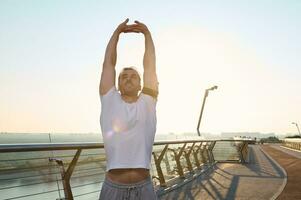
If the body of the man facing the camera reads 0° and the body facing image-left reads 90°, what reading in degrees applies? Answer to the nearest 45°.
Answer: approximately 0°

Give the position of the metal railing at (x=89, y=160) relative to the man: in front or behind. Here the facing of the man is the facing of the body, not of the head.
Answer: behind
